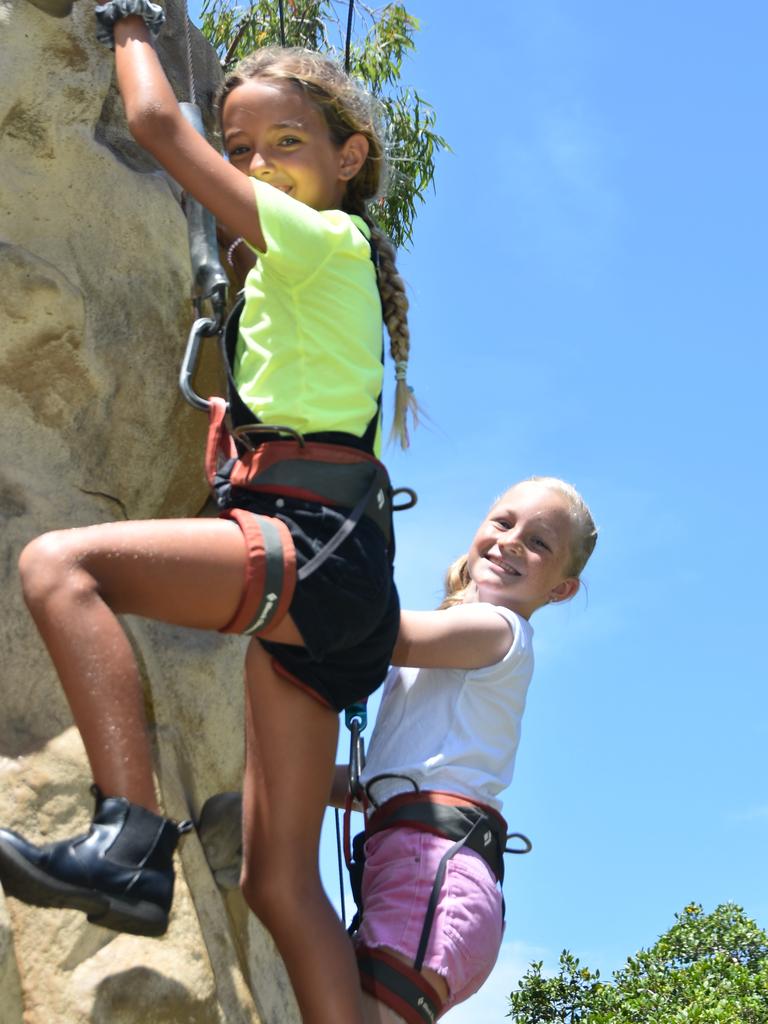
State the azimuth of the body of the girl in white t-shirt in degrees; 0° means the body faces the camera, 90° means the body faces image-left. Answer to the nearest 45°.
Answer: approximately 90°

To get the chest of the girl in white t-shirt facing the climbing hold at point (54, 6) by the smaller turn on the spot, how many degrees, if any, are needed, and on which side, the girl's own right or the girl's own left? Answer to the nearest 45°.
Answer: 0° — they already face it
